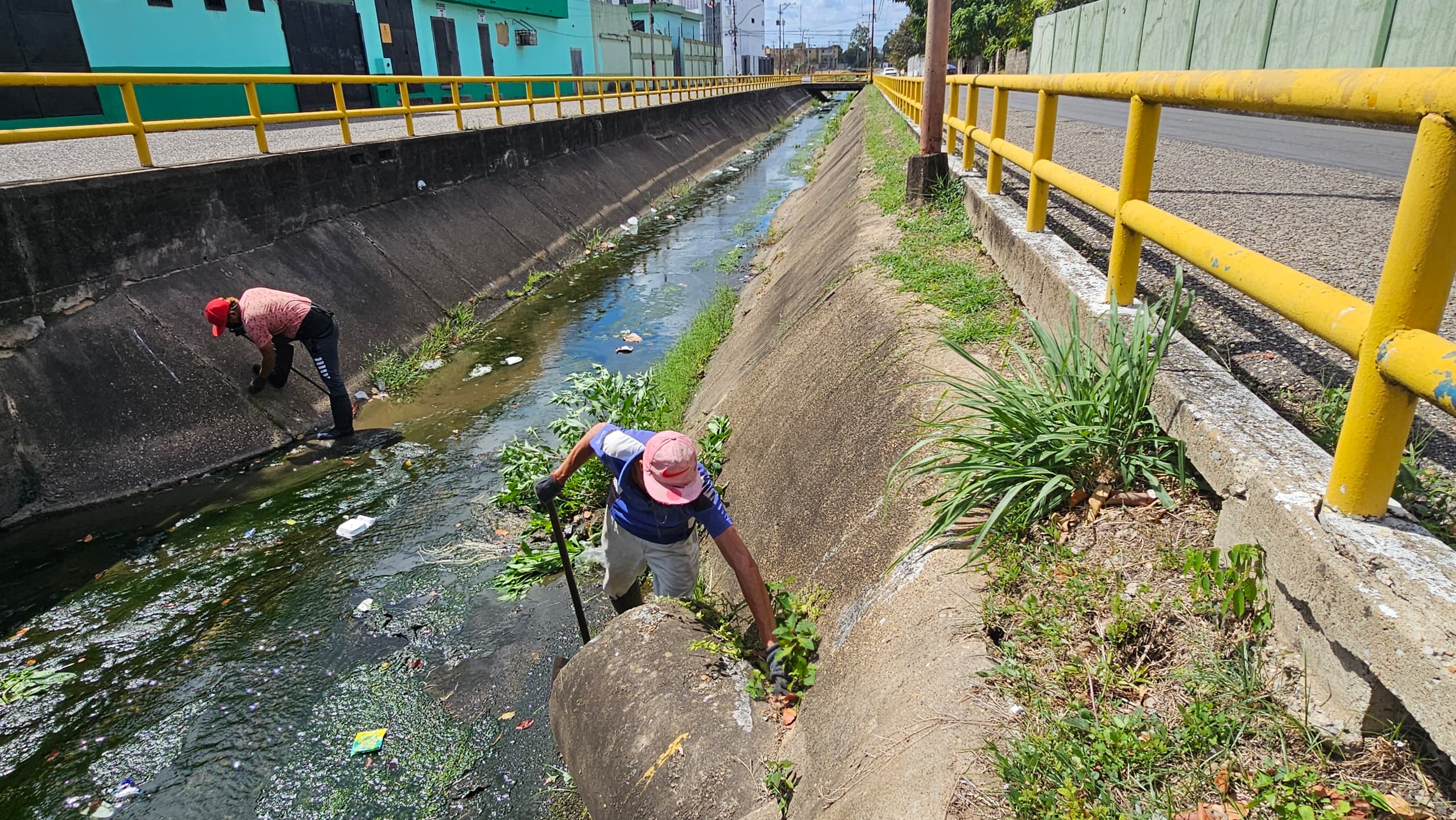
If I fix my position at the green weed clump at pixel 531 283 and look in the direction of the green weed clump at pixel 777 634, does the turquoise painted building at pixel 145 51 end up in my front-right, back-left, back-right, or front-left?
back-right

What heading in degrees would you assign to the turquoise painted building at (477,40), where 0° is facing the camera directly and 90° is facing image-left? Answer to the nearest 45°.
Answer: approximately 315°

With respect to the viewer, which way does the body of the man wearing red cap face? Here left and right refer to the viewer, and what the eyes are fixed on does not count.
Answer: facing to the left of the viewer

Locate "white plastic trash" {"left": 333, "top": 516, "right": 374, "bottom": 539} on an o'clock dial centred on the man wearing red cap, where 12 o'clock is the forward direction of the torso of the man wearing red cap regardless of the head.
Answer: The white plastic trash is roughly at 9 o'clock from the man wearing red cap.

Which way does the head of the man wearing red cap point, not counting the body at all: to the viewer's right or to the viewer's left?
to the viewer's left

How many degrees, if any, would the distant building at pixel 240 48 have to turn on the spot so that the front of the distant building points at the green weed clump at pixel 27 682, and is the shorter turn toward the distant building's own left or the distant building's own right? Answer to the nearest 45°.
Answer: approximately 45° to the distant building's own right

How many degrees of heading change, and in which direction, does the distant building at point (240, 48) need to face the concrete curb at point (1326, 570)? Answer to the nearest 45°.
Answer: approximately 45° to its right

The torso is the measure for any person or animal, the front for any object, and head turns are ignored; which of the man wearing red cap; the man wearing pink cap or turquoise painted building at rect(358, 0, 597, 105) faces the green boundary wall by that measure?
the turquoise painted building

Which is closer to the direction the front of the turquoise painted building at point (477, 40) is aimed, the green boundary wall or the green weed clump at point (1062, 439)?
the green boundary wall

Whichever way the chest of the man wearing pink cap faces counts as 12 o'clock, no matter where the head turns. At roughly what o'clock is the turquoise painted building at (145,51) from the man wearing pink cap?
The turquoise painted building is roughly at 5 o'clock from the man wearing pink cap.
